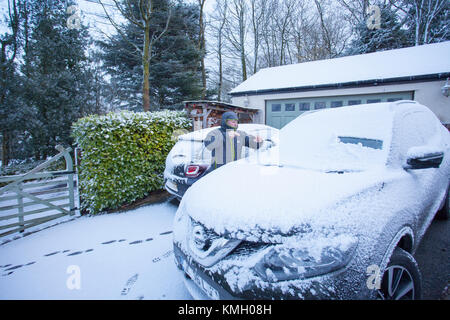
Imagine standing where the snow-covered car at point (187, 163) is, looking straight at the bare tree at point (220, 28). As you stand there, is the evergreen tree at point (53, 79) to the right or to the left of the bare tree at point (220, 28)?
left

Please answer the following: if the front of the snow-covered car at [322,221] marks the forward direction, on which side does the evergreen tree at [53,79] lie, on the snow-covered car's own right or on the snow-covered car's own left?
on the snow-covered car's own right

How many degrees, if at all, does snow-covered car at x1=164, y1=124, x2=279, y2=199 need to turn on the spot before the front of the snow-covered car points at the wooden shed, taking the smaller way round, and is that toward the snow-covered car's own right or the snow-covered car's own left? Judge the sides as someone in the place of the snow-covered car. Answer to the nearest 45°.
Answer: approximately 45° to the snow-covered car's own left

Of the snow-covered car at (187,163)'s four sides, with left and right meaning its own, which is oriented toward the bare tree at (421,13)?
front

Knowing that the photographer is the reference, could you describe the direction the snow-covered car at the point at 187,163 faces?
facing away from the viewer and to the right of the viewer

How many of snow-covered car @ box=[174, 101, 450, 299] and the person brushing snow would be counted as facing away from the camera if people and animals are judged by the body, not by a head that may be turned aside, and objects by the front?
0

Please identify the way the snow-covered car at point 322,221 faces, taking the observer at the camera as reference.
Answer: facing the viewer and to the left of the viewer

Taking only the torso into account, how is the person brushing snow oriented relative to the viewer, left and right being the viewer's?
facing the viewer and to the right of the viewer

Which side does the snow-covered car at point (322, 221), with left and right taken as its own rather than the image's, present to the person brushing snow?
right

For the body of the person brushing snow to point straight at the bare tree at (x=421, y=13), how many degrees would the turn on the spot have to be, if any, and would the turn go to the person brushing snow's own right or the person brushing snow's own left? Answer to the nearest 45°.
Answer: approximately 90° to the person brushing snow's own left

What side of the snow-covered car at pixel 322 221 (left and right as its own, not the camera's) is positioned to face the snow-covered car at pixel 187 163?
right
